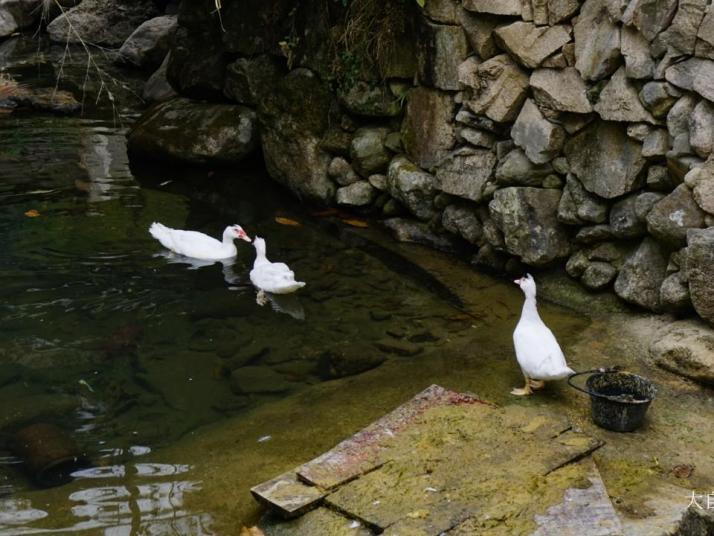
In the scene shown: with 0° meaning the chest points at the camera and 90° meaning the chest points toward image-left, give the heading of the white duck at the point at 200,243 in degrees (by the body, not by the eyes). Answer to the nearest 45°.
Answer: approximately 270°

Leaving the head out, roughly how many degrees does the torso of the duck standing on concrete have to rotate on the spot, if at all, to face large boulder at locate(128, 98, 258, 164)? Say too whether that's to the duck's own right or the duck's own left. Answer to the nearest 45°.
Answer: approximately 45° to the duck's own right

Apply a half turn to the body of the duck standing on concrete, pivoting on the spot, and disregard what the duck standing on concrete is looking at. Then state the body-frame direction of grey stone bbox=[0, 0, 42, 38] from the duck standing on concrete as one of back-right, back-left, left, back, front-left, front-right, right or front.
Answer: back-left

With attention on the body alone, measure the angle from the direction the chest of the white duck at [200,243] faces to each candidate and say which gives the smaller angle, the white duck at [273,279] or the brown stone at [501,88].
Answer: the brown stone

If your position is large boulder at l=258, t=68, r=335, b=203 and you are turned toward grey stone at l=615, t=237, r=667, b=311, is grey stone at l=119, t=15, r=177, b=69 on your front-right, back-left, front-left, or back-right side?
back-left

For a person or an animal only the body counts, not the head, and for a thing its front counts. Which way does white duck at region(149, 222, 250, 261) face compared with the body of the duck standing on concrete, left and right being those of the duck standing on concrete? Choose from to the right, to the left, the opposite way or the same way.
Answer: the opposite way

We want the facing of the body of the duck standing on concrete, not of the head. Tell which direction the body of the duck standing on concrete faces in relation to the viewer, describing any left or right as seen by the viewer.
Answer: facing to the left of the viewer

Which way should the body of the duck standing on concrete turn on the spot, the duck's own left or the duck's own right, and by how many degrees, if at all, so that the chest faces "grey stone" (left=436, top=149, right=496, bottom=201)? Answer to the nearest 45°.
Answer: approximately 90° to the duck's own right

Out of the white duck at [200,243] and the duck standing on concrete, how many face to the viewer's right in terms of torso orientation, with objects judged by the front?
1

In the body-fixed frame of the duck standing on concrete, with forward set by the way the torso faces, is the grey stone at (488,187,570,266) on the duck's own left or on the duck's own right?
on the duck's own right

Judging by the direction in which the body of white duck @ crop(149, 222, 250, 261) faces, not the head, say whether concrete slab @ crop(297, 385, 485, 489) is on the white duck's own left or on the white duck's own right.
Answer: on the white duck's own right

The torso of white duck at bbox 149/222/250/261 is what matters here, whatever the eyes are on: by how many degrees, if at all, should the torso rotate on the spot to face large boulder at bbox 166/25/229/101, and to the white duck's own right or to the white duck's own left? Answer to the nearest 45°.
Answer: approximately 90° to the white duck's own left
